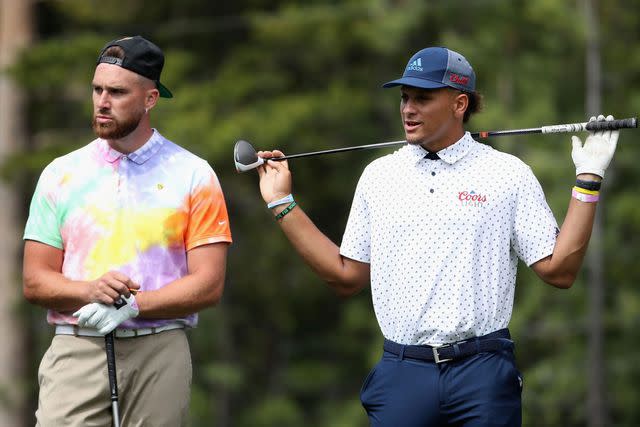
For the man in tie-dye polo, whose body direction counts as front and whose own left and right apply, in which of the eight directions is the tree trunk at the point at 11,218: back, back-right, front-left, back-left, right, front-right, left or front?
back

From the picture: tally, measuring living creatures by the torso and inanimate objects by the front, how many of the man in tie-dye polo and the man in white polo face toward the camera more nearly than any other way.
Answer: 2

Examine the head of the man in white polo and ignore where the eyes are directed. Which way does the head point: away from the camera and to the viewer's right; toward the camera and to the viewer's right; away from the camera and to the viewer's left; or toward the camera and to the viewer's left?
toward the camera and to the viewer's left

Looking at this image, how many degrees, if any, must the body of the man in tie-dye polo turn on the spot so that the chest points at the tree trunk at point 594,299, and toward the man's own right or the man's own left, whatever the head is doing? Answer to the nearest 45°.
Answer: approximately 135° to the man's own left

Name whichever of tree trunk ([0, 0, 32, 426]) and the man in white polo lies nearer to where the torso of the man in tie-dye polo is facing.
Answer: the man in white polo

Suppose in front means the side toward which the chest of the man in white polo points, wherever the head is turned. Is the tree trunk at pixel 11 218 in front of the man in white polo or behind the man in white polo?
behind

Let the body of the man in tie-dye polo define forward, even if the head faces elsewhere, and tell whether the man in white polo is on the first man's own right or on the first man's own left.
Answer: on the first man's own left

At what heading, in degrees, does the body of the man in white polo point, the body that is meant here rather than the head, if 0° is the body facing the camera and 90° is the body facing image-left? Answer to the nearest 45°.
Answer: approximately 0°

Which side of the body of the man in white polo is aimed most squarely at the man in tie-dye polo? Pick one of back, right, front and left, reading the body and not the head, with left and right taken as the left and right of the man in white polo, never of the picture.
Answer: right
